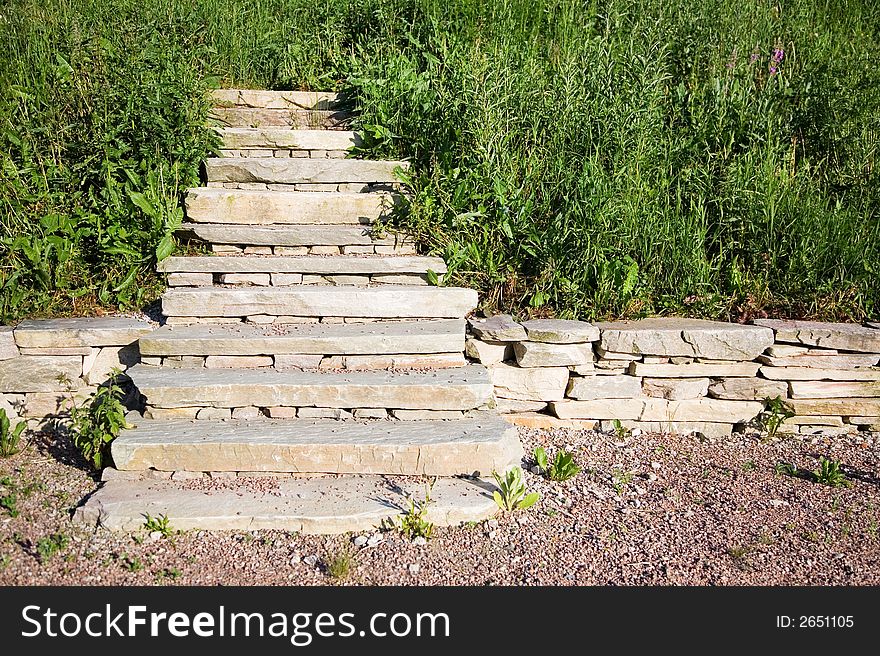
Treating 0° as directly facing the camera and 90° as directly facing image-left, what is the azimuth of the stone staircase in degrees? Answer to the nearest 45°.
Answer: approximately 0°

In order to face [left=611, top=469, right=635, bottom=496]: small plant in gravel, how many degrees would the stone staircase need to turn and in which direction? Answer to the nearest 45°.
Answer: approximately 90° to its left

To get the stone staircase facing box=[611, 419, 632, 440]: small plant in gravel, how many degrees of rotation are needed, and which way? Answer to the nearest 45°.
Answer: approximately 90° to its left

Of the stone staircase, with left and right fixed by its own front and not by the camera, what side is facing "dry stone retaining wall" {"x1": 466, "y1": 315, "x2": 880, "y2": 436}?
left

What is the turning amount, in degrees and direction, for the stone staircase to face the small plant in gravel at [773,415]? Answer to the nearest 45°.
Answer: approximately 90° to its left

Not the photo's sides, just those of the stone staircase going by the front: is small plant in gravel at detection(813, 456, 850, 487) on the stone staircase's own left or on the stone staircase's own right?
on the stone staircase's own left

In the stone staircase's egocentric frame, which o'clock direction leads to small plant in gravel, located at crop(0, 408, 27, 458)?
The small plant in gravel is roughly at 3 o'clock from the stone staircase.

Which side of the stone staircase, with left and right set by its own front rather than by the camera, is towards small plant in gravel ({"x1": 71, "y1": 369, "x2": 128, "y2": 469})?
right

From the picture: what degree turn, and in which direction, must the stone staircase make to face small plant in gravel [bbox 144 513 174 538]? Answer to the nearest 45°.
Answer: approximately 45° to its right

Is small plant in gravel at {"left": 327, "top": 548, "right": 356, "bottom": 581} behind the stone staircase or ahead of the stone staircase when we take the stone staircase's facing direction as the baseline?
ahead
